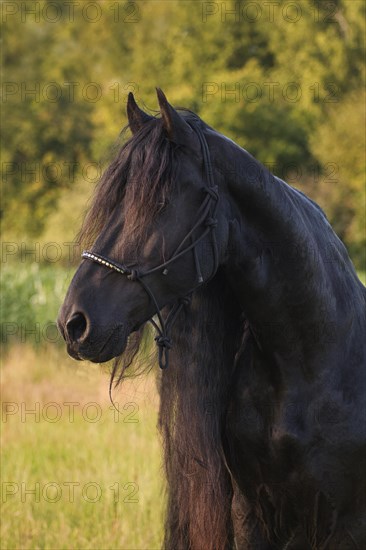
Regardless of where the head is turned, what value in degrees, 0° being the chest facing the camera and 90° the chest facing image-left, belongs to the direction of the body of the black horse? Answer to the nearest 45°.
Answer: approximately 45°
